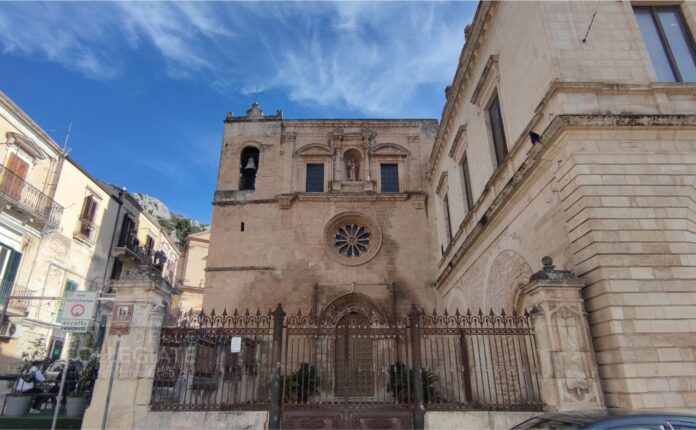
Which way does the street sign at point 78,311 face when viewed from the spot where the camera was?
facing the viewer

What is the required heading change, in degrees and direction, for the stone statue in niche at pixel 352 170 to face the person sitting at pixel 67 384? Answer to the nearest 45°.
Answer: approximately 45° to its right

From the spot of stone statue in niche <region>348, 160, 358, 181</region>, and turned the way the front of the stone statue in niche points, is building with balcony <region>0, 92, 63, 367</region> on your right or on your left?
on your right

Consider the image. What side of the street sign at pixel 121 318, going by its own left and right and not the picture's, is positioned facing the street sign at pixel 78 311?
right

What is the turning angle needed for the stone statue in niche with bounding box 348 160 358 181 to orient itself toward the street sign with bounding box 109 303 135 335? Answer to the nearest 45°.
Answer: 0° — it already faces it

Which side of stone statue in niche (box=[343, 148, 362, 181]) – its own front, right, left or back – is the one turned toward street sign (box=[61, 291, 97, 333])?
front

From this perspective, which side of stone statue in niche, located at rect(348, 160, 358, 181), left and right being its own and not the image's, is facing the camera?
front

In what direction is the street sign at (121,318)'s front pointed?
toward the camera

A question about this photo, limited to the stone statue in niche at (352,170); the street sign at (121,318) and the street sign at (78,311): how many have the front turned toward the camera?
3

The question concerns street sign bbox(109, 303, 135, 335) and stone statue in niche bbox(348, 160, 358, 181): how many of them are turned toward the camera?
2

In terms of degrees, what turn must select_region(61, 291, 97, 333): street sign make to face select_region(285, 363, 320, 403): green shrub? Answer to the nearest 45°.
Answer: approximately 90° to its left

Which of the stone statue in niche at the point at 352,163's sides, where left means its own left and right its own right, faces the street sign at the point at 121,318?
front
